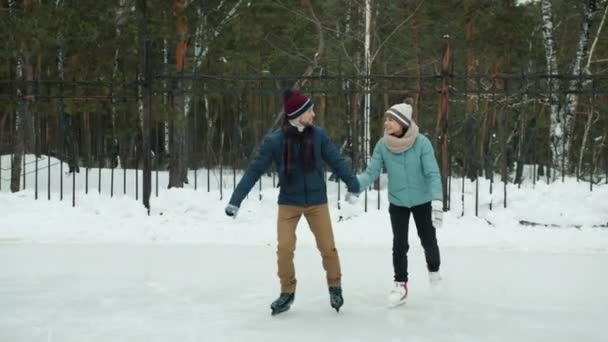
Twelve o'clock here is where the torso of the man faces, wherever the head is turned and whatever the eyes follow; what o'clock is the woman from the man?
The woman is roughly at 8 o'clock from the man.

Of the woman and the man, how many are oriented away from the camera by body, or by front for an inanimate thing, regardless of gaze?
0

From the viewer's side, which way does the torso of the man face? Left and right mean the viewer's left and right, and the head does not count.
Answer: facing the viewer

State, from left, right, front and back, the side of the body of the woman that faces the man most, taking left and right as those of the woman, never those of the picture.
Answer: right

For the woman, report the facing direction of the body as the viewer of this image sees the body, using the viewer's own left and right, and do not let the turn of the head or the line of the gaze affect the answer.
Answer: facing the viewer and to the left of the viewer

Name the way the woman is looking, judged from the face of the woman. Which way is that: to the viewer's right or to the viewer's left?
to the viewer's left
